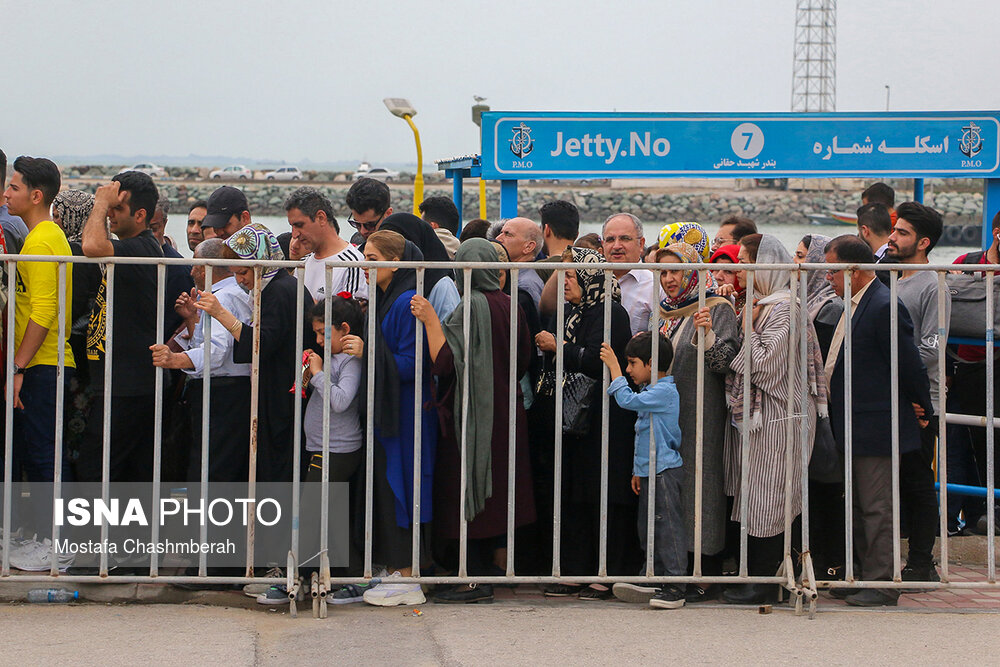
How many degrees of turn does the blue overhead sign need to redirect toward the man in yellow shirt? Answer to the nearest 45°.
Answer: approximately 45° to its right

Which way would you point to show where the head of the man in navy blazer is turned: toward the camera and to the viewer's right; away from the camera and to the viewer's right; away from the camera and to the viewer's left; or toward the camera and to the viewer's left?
toward the camera and to the viewer's left

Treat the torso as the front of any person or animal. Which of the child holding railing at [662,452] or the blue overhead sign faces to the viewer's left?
the child holding railing

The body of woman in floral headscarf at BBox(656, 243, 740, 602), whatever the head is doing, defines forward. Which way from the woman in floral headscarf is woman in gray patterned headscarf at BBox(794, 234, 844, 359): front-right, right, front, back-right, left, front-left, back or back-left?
back

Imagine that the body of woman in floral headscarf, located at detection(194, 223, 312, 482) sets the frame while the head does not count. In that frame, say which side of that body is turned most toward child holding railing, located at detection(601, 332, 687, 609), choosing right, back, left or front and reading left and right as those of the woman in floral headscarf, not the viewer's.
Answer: back

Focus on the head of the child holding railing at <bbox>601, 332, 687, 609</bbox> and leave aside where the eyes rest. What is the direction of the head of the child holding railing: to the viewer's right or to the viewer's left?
to the viewer's left

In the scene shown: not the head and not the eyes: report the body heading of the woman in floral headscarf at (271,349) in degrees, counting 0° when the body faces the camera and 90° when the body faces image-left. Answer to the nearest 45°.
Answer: approximately 90°

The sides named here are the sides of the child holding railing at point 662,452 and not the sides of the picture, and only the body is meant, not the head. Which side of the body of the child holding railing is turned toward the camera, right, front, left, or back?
left
